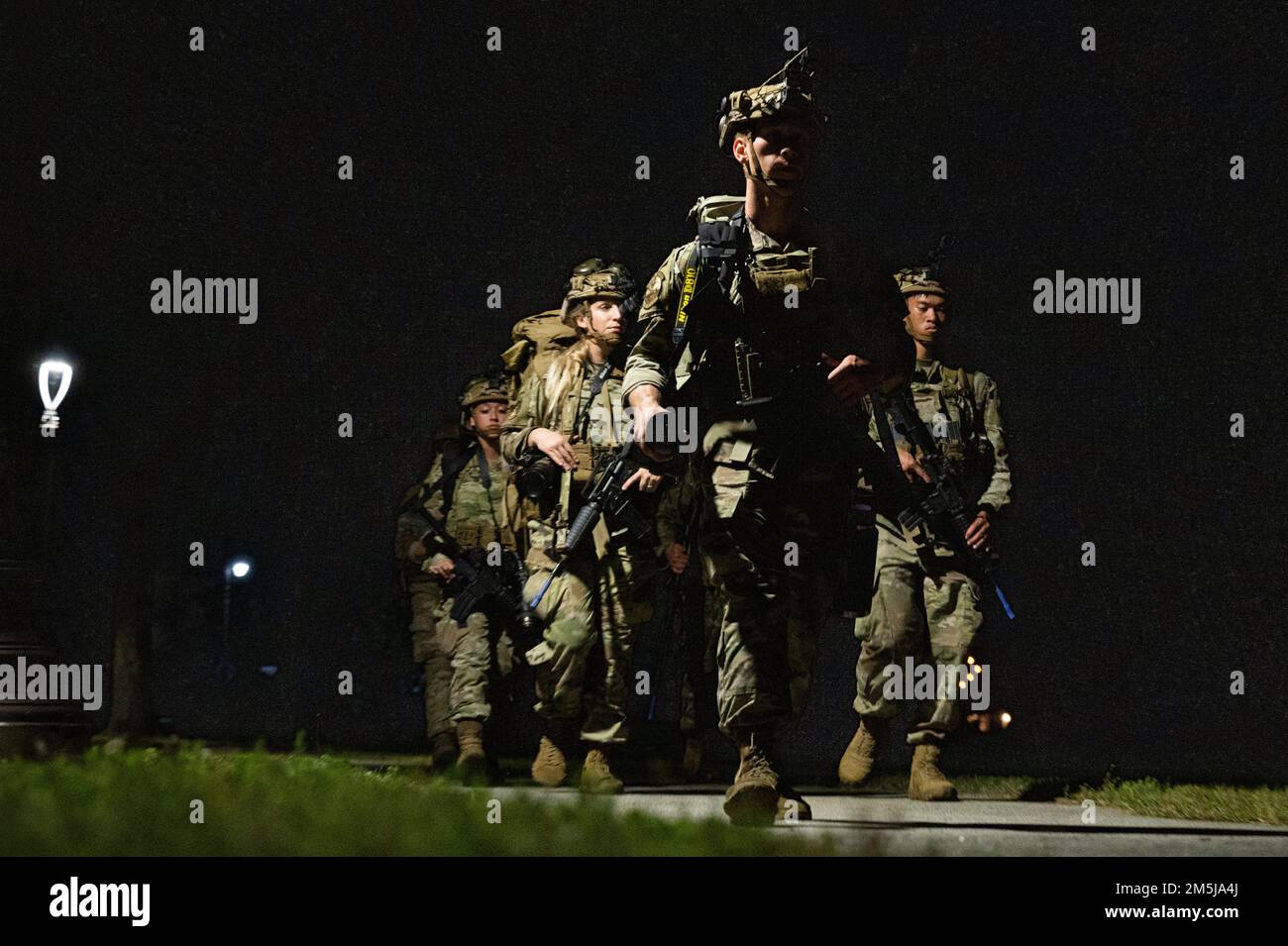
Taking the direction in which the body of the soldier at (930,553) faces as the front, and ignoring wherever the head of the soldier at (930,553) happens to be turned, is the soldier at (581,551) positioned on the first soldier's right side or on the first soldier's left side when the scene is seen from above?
on the first soldier's right side

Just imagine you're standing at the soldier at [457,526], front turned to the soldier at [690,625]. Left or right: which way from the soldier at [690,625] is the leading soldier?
right

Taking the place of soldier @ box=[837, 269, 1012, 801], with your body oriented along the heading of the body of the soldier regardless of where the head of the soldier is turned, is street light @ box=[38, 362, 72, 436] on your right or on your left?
on your right

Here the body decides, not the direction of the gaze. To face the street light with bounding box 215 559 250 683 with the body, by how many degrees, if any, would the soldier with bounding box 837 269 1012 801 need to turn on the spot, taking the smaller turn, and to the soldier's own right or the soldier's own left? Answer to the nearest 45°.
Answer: approximately 90° to the soldier's own right

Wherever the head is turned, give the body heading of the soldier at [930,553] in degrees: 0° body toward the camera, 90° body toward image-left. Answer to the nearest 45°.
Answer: approximately 0°

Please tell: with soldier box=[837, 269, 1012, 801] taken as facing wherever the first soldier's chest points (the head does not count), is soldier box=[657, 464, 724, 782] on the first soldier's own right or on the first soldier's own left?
on the first soldier's own right
